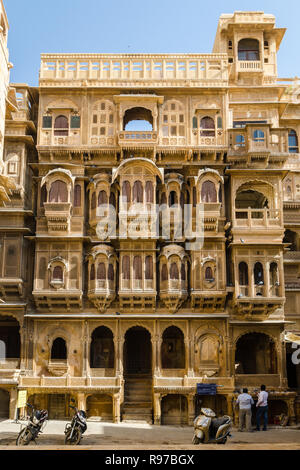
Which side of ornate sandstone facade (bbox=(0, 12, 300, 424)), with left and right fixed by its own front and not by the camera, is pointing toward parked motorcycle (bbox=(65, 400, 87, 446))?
front

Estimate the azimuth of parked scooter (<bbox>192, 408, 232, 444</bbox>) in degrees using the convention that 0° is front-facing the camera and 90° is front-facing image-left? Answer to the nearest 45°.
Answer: approximately 45°

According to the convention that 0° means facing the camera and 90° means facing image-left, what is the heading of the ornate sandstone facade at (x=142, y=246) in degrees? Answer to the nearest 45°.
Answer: approximately 0°

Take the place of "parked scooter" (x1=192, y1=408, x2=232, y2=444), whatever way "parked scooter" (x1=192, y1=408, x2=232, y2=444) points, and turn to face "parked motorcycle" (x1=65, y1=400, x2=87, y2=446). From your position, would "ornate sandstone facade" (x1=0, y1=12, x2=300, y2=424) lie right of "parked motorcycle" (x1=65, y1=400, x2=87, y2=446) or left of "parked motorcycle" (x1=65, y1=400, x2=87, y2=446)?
right

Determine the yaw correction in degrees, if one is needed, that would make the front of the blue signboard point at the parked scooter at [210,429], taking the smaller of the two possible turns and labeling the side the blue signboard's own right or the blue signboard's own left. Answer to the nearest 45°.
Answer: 0° — it already faces it
